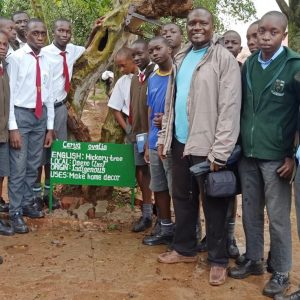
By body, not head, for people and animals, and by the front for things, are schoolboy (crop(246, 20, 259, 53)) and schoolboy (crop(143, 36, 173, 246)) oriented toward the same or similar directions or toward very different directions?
same or similar directions

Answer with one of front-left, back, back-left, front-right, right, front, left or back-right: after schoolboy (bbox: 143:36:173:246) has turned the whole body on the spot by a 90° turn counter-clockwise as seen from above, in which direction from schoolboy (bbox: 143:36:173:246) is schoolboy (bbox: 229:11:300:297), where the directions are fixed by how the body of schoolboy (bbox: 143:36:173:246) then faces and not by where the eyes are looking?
front

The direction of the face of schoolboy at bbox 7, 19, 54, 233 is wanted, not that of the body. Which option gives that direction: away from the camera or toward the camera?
toward the camera

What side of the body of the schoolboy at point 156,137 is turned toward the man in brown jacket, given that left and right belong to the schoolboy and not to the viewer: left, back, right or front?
left

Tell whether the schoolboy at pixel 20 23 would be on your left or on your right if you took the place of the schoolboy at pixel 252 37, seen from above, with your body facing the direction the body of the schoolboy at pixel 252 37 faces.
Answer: on your right

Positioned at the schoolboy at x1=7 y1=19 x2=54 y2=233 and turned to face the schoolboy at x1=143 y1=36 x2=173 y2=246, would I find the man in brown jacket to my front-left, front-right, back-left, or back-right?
front-right

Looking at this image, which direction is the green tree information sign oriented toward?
toward the camera

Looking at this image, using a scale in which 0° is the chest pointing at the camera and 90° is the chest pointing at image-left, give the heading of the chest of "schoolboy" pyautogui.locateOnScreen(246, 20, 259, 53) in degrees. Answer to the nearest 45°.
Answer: approximately 45°

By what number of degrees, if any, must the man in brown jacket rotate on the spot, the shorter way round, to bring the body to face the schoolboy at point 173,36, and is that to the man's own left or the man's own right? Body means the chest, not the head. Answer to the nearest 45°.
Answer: approximately 135° to the man's own right

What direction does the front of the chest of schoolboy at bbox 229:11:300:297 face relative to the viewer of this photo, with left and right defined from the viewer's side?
facing the viewer and to the left of the viewer

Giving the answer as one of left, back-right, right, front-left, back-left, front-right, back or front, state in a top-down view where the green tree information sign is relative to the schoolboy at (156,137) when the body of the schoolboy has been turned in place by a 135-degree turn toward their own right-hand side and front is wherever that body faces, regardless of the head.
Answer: front-left

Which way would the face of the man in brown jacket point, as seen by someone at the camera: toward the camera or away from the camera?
toward the camera

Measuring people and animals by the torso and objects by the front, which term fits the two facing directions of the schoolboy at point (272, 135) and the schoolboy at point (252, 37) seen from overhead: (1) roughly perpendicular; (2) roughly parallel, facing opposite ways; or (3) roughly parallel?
roughly parallel

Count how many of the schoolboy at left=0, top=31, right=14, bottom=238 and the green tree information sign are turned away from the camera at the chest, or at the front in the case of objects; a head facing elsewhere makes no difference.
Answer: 0

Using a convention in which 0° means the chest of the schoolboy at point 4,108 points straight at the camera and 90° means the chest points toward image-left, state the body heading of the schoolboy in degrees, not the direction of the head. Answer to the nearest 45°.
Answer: approximately 315°
